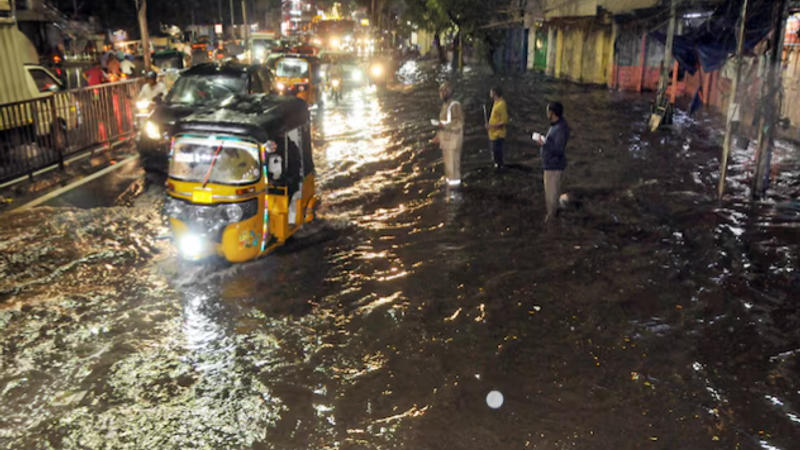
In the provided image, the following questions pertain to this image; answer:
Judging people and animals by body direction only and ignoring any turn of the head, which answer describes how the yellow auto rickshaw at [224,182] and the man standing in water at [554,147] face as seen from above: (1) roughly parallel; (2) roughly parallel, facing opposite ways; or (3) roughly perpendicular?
roughly perpendicular

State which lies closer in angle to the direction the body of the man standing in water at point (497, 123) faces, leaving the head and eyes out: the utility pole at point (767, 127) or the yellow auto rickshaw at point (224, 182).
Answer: the yellow auto rickshaw

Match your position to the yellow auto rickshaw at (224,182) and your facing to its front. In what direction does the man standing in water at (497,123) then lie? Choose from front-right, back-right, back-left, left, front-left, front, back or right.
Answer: back

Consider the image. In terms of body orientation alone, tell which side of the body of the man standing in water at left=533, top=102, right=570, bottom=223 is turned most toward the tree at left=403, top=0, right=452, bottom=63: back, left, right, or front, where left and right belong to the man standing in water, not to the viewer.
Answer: right

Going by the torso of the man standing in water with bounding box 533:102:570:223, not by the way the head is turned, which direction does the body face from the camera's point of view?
to the viewer's left

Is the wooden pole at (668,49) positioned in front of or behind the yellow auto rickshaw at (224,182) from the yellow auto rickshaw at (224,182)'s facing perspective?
behind

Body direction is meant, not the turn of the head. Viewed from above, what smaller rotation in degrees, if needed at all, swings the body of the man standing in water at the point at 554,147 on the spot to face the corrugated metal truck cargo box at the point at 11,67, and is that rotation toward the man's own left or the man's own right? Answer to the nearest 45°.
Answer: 0° — they already face it

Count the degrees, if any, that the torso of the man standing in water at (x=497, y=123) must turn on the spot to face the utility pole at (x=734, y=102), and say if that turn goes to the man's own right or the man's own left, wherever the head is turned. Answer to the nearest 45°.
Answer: approximately 135° to the man's own left

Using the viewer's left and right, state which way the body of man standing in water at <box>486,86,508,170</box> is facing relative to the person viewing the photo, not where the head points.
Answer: facing to the left of the viewer
